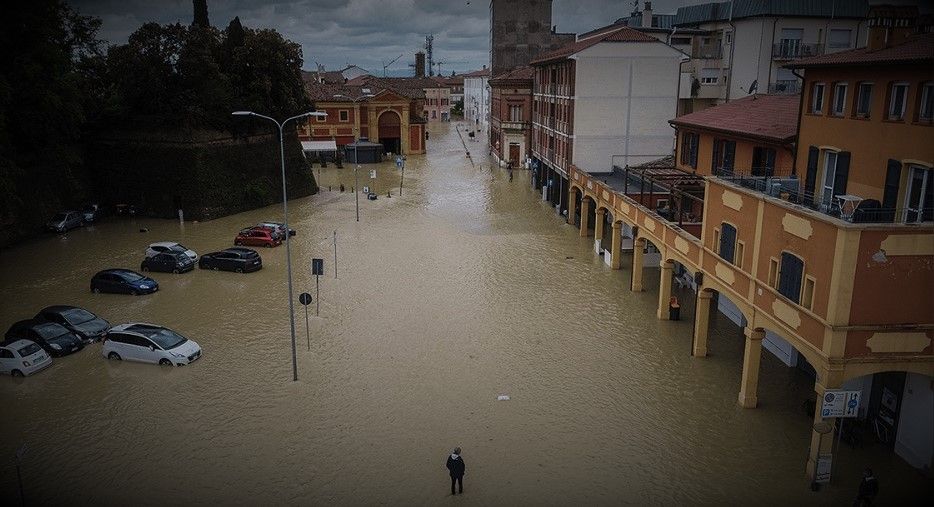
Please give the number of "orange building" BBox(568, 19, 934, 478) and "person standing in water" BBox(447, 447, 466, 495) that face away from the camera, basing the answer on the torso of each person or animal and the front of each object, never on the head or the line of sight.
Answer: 1

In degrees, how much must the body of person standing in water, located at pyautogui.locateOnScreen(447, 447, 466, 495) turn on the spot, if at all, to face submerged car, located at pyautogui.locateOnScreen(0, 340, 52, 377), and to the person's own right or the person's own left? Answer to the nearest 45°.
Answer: approximately 45° to the person's own left

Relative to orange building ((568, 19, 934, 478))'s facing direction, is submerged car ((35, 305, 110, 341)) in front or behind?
in front

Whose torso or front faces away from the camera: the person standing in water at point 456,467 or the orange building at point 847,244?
the person standing in water

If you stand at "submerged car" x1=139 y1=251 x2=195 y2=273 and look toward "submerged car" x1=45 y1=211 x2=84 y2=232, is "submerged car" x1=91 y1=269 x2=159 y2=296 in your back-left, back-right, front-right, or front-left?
back-left

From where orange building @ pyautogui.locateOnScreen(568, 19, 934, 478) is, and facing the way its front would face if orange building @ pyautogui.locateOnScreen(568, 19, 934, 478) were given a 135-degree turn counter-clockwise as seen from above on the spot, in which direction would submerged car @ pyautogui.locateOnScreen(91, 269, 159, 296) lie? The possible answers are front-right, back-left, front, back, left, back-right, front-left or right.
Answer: back

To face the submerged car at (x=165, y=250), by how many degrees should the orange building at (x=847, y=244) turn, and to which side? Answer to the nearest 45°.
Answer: approximately 45° to its right

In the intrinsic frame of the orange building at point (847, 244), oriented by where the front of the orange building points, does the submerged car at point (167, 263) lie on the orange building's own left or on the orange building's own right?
on the orange building's own right

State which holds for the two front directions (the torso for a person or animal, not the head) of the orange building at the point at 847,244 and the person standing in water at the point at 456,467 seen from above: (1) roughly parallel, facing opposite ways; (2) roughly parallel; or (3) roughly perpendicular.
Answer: roughly perpendicular

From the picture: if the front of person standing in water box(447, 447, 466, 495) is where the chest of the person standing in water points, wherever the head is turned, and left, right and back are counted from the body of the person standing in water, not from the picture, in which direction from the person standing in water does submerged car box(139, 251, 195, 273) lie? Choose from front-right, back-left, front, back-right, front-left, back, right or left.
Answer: front-left

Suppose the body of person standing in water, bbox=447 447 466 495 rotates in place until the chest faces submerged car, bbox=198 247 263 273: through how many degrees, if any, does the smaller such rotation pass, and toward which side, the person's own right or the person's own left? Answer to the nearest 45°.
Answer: approximately 45° to the person's own left

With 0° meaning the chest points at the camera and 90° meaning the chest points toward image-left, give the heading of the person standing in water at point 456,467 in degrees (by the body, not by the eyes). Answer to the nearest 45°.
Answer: approximately 180°
